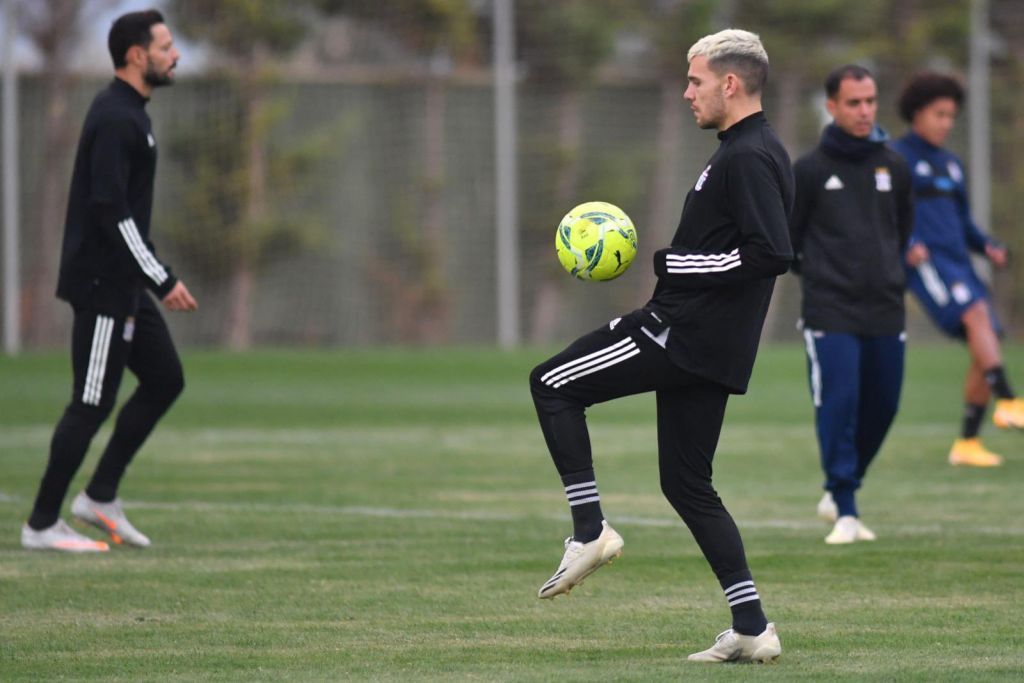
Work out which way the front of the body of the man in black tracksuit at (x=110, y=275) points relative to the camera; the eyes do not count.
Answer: to the viewer's right

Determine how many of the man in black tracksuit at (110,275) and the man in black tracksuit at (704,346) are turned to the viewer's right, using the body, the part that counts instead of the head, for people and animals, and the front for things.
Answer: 1

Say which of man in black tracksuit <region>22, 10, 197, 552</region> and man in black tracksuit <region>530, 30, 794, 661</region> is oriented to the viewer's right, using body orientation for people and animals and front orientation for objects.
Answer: man in black tracksuit <region>22, 10, 197, 552</region>

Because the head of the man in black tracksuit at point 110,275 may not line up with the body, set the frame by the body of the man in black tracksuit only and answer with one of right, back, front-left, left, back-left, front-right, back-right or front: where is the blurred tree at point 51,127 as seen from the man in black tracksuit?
left

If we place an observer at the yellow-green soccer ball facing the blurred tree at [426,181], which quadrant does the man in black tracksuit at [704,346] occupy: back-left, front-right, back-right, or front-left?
back-right

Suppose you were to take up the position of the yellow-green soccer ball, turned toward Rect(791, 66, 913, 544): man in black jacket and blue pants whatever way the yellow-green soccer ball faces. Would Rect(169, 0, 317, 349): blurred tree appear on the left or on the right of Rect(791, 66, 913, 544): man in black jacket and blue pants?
left

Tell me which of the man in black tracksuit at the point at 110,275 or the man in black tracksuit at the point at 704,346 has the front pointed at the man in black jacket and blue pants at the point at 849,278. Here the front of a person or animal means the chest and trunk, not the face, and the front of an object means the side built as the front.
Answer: the man in black tracksuit at the point at 110,275

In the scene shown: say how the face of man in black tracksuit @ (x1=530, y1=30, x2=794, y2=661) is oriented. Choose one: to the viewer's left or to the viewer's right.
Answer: to the viewer's left

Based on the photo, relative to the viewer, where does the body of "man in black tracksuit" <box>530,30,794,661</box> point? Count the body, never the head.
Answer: to the viewer's left

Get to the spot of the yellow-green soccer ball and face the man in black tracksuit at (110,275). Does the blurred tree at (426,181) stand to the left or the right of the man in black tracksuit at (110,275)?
right

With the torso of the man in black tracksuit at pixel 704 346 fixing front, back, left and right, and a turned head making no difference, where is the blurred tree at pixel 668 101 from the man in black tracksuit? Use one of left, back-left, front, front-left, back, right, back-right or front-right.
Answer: right

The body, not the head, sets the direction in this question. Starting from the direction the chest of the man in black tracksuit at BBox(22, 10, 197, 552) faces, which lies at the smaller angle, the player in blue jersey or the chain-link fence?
the player in blue jersey

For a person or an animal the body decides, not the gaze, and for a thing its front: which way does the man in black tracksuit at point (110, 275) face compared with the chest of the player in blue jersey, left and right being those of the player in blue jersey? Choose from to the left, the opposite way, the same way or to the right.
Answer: to the left

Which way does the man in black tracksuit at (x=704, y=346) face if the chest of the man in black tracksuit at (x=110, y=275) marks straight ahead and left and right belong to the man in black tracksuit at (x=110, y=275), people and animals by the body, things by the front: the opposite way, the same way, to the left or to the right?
the opposite way

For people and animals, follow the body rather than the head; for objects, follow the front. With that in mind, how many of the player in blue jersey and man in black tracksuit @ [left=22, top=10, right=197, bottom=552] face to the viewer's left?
0

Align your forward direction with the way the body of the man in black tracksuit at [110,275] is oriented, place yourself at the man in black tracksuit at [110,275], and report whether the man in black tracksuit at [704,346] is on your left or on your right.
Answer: on your right

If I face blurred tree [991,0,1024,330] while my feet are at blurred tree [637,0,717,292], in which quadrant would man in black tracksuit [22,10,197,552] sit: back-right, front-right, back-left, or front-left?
back-right
